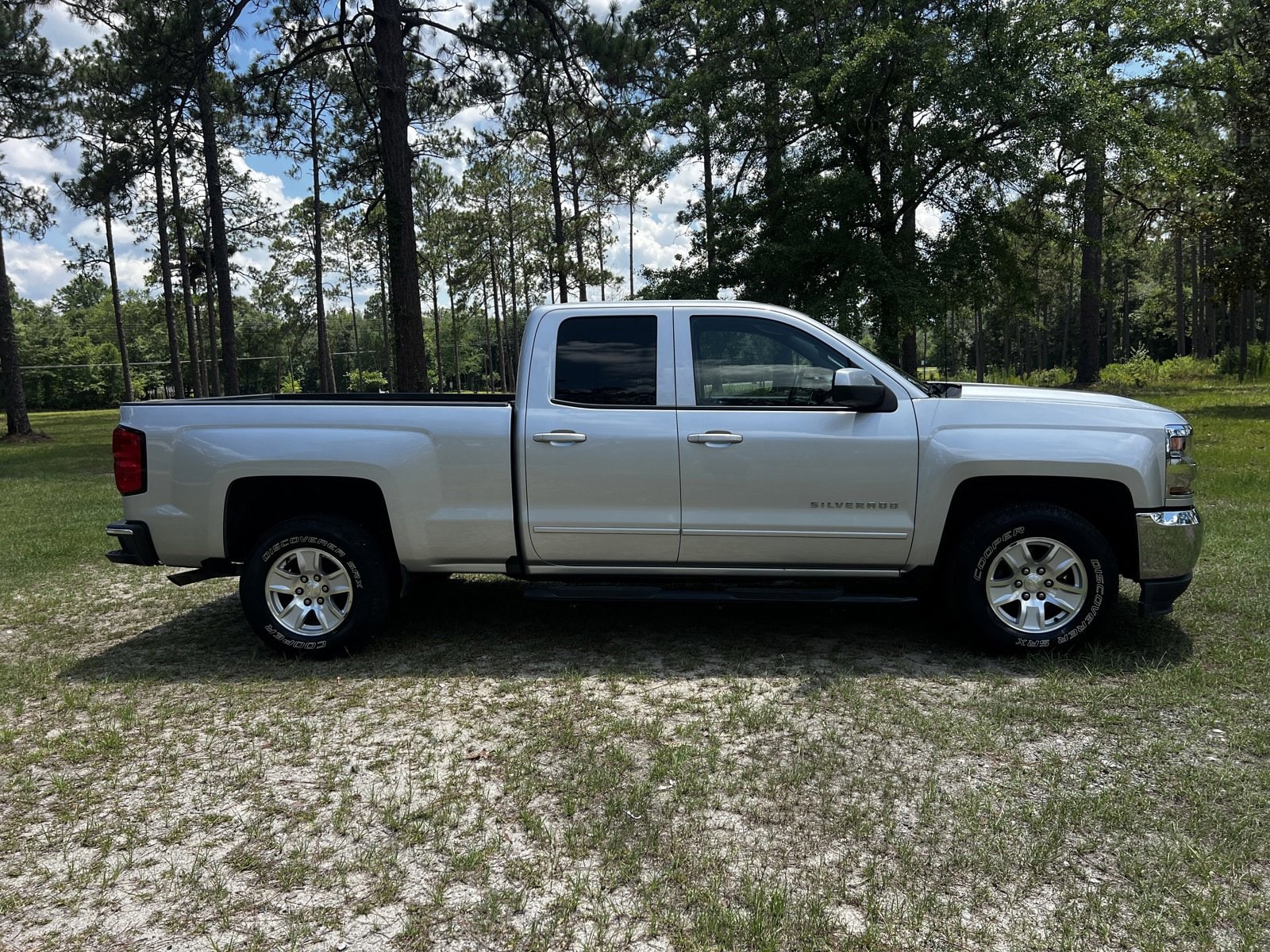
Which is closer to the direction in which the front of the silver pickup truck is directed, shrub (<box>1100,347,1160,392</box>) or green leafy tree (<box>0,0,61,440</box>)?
the shrub

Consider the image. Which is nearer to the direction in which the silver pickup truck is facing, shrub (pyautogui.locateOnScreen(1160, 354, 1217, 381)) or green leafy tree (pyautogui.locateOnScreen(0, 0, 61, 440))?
the shrub

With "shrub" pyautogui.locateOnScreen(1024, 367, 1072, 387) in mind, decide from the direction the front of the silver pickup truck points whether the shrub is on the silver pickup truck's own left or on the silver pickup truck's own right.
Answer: on the silver pickup truck's own left

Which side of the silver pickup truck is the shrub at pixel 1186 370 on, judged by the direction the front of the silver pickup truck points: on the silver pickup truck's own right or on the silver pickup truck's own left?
on the silver pickup truck's own left

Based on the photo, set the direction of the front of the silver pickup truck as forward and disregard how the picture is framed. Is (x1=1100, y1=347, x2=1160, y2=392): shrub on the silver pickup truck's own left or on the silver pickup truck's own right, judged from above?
on the silver pickup truck's own left

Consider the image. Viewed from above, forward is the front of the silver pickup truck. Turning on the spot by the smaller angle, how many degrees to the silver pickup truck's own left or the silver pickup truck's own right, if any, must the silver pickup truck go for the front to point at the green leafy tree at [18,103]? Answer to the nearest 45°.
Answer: approximately 135° to the silver pickup truck's own left

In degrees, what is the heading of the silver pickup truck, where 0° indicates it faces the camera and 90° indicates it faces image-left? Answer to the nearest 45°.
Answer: approximately 270°
